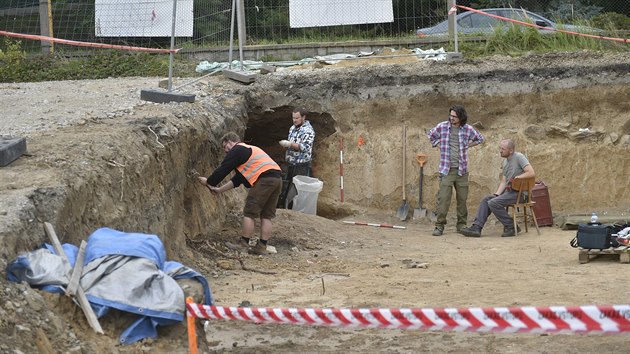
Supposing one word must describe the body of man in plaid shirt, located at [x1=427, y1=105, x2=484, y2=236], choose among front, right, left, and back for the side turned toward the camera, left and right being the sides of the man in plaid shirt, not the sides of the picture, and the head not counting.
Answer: front

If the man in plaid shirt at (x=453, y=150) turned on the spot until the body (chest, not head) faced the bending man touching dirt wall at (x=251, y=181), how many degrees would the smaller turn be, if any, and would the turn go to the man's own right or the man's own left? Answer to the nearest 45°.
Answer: approximately 45° to the man's own right

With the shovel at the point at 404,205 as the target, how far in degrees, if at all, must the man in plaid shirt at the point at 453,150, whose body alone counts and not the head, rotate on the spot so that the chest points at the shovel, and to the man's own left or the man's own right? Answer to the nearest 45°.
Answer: approximately 135° to the man's own right

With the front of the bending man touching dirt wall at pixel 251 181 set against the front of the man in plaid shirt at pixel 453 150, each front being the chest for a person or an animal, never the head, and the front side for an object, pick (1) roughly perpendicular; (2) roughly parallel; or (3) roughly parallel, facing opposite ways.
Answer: roughly perpendicular

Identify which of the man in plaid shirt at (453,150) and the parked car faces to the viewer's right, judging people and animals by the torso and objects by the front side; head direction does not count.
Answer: the parked car

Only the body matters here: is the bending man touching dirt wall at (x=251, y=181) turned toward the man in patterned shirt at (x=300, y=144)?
no

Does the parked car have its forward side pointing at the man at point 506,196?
no

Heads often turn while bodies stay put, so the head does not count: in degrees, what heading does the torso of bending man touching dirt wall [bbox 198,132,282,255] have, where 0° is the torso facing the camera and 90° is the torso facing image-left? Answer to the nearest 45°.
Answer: approximately 90°

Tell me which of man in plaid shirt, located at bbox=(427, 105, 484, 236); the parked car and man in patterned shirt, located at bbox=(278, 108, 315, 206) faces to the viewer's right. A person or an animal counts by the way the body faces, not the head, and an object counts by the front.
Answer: the parked car

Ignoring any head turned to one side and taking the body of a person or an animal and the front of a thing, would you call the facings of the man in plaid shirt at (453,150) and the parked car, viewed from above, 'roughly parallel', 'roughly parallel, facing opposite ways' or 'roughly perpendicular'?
roughly perpendicular

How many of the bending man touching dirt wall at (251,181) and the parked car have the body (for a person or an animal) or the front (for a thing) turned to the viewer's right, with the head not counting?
1

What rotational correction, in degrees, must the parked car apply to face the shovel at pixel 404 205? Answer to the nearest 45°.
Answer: approximately 90° to its right

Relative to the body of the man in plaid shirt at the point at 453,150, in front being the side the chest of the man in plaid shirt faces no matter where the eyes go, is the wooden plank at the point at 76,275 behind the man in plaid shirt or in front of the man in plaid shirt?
in front

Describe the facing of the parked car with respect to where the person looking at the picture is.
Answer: facing to the right of the viewer

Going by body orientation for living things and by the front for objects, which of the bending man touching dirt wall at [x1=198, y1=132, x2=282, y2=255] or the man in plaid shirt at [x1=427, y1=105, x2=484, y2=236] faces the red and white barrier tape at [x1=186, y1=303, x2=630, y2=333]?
the man in plaid shirt

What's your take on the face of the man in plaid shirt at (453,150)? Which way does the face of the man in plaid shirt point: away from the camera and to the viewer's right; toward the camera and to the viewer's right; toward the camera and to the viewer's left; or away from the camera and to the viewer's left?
toward the camera and to the viewer's left
